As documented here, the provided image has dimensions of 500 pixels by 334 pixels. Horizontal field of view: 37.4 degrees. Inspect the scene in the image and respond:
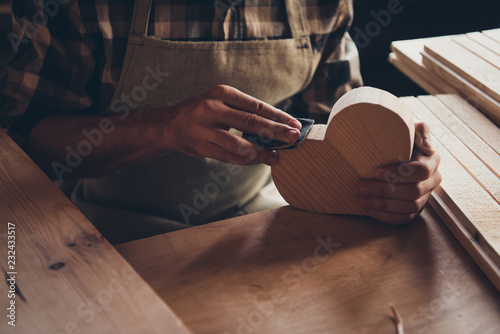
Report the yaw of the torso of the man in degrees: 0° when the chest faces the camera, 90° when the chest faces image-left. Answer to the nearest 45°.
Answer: approximately 315°

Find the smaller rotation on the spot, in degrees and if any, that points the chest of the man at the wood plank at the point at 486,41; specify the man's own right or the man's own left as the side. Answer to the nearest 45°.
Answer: approximately 45° to the man's own left
